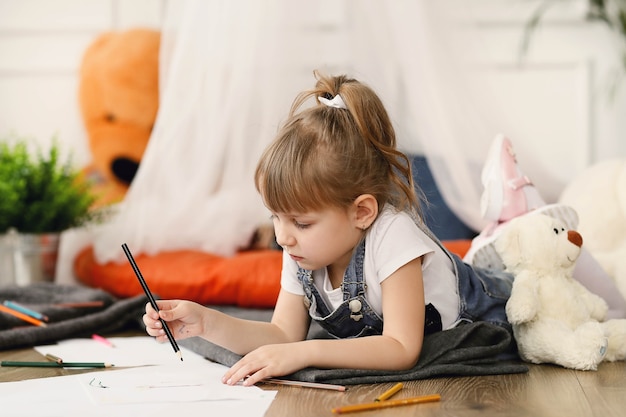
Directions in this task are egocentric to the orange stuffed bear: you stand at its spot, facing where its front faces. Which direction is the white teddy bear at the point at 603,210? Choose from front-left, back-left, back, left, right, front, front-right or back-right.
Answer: front-left

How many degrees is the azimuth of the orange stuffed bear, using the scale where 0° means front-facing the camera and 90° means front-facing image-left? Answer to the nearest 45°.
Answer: approximately 0°

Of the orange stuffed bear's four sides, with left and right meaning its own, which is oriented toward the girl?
front

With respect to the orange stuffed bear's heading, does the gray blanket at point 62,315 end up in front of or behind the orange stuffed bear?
in front

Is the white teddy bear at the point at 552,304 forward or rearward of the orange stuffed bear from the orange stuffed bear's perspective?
forward

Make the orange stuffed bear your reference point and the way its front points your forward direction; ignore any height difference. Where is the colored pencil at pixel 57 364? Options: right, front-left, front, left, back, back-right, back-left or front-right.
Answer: front

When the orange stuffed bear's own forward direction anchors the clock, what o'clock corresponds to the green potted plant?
The green potted plant is roughly at 1 o'clock from the orange stuffed bear.

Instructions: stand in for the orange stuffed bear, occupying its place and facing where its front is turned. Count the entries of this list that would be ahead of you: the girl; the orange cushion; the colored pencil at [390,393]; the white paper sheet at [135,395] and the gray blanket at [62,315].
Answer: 5

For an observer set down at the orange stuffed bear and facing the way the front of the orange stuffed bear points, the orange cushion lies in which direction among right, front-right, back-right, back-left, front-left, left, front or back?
front

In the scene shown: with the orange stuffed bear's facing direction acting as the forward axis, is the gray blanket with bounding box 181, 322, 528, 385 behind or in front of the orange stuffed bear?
in front

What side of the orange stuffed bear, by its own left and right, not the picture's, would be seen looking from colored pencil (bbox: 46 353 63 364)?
front

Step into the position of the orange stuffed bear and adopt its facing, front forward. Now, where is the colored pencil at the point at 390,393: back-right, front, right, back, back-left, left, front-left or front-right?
front

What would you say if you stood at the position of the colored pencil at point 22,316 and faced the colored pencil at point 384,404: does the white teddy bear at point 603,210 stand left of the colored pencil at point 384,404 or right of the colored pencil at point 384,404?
left

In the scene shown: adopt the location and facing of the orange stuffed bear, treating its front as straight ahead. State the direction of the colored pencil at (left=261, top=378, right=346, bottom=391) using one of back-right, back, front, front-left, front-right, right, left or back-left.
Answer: front
